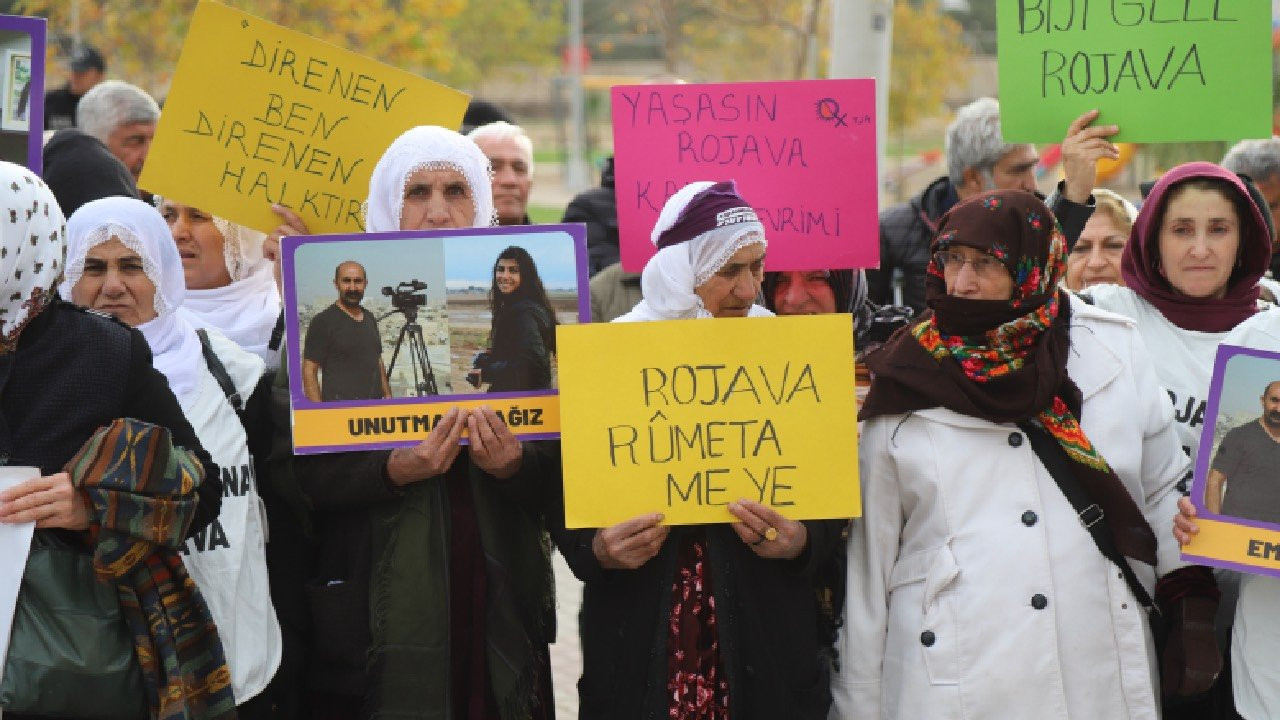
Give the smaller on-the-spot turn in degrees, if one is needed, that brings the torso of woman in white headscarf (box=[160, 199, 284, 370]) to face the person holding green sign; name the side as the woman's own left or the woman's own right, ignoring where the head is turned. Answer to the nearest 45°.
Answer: approximately 135° to the woman's own left

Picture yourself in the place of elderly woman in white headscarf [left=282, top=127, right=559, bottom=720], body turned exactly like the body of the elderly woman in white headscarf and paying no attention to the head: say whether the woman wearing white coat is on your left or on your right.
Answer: on your left

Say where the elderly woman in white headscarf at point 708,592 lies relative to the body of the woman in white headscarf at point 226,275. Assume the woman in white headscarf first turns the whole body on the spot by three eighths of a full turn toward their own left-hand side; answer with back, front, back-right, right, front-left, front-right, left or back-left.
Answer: front-right

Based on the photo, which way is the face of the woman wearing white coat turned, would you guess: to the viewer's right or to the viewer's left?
to the viewer's left

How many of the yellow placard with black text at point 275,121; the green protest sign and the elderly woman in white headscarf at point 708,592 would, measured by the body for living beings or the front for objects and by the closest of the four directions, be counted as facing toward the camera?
3

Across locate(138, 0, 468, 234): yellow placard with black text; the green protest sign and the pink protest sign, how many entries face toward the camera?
3

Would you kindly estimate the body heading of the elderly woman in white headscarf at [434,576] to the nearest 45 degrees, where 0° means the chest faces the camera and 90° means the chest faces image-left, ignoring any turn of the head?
approximately 0°

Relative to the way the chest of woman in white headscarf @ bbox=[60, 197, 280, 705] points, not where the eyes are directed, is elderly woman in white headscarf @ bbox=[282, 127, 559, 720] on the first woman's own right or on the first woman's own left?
on the first woman's own left

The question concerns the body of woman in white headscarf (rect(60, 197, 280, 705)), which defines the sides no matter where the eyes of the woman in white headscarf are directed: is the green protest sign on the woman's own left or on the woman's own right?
on the woman's own left
